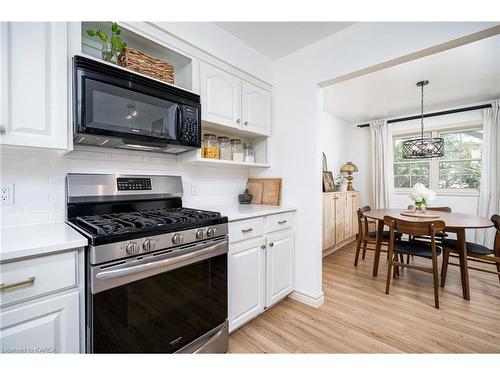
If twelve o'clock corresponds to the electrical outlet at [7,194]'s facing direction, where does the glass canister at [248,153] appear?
The glass canister is roughly at 9 o'clock from the electrical outlet.

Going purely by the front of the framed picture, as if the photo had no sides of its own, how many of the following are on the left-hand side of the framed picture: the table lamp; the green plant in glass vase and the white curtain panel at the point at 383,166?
2

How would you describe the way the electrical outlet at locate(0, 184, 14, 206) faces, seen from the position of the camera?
facing the viewer

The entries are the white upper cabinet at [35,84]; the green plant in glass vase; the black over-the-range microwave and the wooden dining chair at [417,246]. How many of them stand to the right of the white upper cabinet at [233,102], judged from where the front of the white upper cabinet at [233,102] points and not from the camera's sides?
3

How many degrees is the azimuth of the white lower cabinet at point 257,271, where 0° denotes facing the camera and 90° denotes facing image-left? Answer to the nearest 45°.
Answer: approximately 315°

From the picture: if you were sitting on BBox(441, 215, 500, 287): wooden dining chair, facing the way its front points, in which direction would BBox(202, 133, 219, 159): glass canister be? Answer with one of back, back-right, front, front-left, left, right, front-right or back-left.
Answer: front-left

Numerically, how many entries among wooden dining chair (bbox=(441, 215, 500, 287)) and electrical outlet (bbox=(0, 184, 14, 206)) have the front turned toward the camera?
1

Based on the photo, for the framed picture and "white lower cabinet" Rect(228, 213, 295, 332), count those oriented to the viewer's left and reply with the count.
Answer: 0

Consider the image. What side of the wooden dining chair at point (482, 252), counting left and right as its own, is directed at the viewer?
left

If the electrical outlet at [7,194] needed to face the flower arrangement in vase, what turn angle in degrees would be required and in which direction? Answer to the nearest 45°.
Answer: approximately 90° to its left

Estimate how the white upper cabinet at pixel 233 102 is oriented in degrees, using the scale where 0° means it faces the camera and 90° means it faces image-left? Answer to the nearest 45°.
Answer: approximately 315°

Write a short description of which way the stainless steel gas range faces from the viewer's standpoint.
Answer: facing the viewer and to the right of the viewer
